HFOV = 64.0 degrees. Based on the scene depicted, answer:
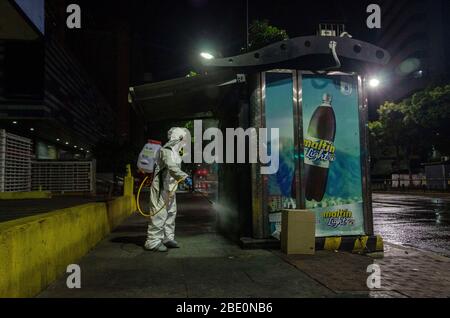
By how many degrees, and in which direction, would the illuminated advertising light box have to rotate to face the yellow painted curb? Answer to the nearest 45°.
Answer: approximately 135° to its right

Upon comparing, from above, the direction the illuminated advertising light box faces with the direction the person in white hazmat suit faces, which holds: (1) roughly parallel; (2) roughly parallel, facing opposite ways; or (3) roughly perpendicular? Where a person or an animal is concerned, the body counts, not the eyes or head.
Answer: roughly perpendicular

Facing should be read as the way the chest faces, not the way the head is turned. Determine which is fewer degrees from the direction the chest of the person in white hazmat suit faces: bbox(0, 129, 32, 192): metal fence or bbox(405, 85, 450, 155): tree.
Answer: the tree

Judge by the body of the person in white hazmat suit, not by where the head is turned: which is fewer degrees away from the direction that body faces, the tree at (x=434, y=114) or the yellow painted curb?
the tree

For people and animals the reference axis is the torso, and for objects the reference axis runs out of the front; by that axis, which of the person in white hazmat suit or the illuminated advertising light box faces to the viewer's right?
the person in white hazmat suit

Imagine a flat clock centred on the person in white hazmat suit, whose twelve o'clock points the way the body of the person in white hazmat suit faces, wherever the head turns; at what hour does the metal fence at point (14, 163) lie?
The metal fence is roughly at 8 o'clock from the person in white hazmat suit.

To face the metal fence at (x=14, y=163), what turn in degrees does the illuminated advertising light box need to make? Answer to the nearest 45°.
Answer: approximately 135° to its right

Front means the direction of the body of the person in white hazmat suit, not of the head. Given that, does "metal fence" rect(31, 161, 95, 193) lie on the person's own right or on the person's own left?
on the person's own left

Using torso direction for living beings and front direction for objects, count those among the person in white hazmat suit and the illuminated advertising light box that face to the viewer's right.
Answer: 1

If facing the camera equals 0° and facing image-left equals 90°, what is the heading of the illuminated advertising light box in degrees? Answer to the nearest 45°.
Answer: approximately 0°

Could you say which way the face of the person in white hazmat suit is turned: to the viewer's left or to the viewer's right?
to the viewer's right

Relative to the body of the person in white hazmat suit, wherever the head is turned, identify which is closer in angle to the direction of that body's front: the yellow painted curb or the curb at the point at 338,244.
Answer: the curb

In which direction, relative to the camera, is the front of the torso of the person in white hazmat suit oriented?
to the viewer's right

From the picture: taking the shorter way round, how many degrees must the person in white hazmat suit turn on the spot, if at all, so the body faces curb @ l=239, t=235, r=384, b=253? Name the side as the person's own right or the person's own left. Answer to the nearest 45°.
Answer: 0° — they already face it
